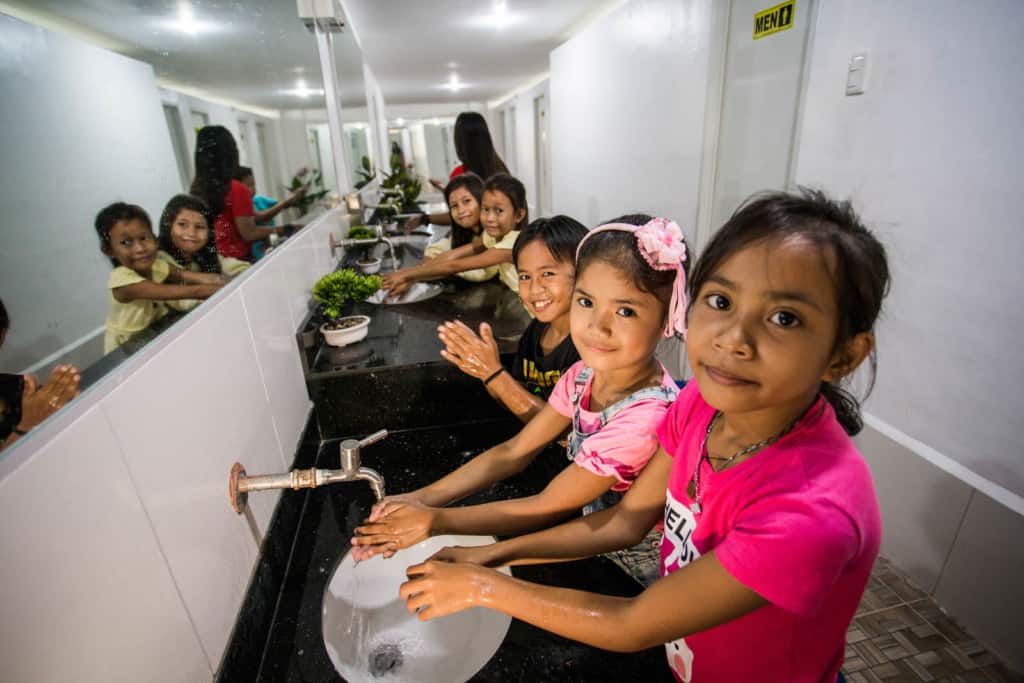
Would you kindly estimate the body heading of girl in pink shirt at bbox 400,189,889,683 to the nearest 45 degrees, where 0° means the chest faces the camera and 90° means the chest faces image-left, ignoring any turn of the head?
approximately 45°

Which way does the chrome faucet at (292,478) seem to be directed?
to the viewer's right

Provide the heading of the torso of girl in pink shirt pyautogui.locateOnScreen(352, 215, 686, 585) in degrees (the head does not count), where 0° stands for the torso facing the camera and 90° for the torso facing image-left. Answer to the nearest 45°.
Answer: approximately 45°

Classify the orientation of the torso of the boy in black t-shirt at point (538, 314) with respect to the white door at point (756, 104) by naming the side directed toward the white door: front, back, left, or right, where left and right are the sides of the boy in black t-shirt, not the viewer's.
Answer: back

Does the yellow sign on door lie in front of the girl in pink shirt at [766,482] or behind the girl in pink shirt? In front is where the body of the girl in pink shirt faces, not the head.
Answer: behind

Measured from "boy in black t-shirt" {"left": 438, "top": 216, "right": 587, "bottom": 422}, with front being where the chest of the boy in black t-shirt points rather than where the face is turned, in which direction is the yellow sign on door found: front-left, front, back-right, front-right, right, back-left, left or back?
back
